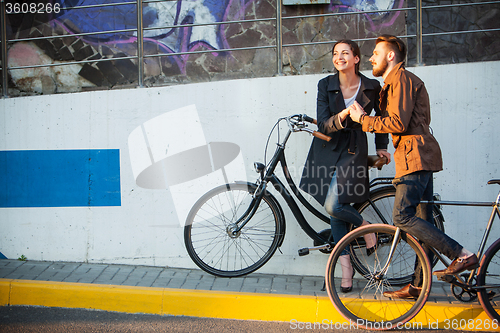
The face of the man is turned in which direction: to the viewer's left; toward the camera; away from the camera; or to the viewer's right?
to the viewer's left

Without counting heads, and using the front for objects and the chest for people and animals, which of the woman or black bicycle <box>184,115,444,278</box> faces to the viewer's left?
the black bicycle

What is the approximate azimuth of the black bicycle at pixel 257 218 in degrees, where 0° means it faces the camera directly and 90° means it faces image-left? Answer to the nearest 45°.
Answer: approximately 90°

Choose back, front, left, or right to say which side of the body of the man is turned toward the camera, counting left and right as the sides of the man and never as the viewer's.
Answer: left

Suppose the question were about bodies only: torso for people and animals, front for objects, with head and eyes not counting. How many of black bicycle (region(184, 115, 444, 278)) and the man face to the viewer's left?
2

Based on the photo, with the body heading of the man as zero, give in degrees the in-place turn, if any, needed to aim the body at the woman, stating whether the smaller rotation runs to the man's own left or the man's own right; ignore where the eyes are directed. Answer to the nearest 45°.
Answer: approximately 45° to the man's own right
